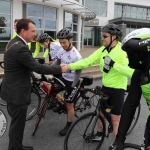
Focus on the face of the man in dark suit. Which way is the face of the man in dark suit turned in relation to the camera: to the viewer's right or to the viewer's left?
to the viewer's right

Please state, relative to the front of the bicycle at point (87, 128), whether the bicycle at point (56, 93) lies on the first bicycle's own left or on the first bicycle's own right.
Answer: on the first bicycle's own right

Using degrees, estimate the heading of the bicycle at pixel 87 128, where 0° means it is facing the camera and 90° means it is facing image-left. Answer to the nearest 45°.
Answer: approximately 45°

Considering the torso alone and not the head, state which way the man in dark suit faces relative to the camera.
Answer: to the viewer's right

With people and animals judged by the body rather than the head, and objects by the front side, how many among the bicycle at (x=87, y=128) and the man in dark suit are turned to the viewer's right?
1

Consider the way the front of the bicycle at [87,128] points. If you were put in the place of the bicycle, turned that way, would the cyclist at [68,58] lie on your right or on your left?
on your right

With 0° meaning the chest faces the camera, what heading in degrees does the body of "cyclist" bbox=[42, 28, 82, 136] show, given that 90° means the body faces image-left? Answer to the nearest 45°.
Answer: approximately 45°

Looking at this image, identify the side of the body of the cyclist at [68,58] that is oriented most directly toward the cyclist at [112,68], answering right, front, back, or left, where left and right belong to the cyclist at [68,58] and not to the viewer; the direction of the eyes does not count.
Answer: left

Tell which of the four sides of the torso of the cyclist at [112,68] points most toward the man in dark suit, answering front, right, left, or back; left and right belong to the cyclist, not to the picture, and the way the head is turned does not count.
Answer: front

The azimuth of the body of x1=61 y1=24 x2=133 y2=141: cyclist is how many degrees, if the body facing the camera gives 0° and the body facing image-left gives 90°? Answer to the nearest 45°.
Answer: approximately 45°
